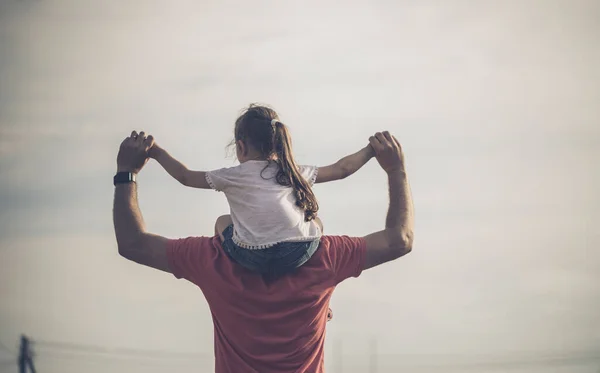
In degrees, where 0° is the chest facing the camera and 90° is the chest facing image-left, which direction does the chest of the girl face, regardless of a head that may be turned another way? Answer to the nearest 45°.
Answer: approximately 180°

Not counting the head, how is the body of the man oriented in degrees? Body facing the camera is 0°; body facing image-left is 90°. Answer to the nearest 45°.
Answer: approximately 180°

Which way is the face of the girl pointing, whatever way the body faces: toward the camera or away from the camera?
away from the camera
